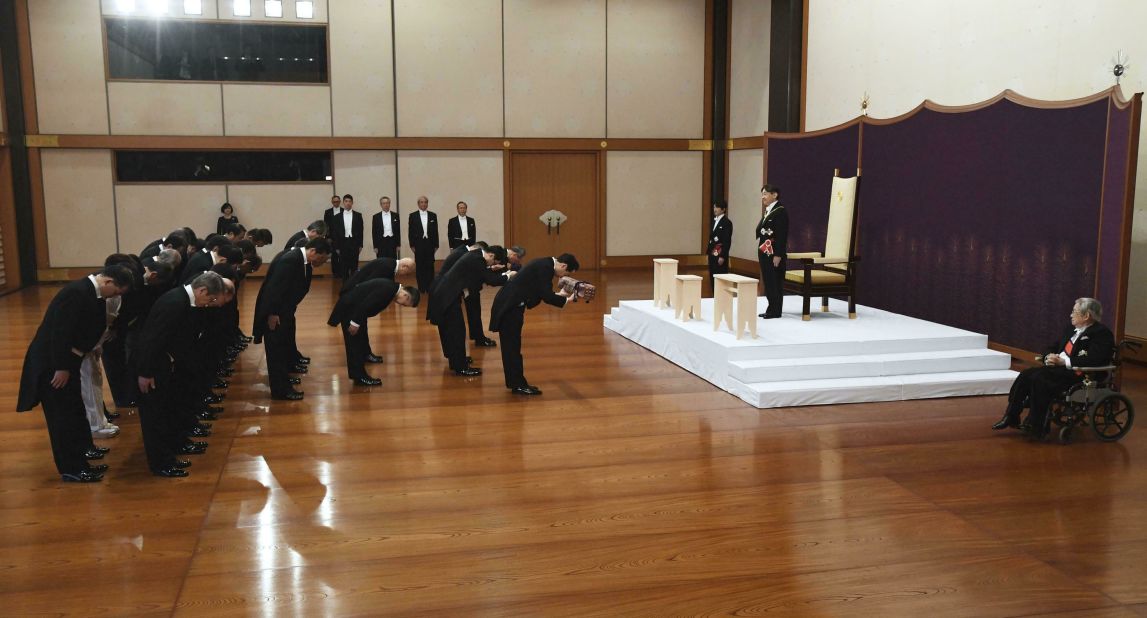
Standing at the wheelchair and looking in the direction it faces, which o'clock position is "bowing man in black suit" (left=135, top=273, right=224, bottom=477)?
The bowing man in black suit is roughly at 11 o'clock from the wheelchair.

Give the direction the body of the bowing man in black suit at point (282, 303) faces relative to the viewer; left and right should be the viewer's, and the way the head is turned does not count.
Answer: facing to the right of the viewer

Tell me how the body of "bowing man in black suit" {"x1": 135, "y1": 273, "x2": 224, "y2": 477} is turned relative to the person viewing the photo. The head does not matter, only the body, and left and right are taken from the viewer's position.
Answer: facing to the right of the viewer

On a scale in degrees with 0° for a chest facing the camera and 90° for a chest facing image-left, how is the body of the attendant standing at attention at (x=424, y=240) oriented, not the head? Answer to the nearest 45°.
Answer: approximately 0°

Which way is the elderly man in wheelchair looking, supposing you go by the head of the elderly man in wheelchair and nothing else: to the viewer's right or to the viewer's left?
to the viewer's left

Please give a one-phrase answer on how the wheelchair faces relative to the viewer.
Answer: facing to the left of the viewer

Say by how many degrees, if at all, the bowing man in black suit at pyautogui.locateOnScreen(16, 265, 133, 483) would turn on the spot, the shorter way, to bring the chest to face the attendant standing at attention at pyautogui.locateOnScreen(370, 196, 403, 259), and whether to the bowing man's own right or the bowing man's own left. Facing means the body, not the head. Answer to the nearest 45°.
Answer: approximately 45° to the bowing man's own left

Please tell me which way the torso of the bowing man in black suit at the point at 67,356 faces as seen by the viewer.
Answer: to the viewer's right

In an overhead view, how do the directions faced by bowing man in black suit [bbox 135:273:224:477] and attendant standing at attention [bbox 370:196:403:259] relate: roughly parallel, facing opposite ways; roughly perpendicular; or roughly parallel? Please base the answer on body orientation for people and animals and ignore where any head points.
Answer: roughly perpendicular
